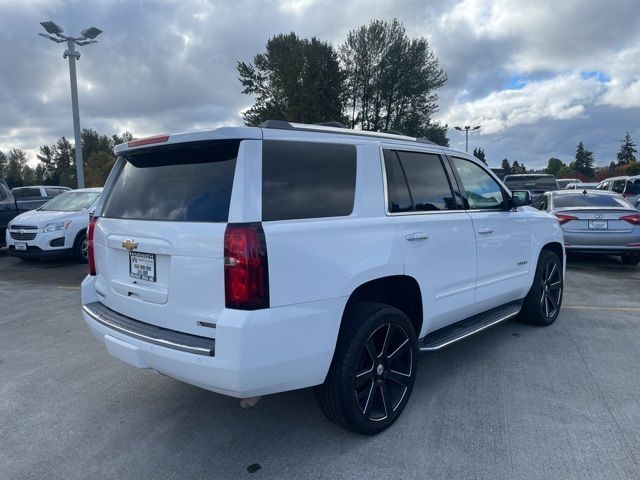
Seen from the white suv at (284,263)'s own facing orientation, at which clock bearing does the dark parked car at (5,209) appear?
The dark parked car is roughly at 9 o'clock from the white suv.

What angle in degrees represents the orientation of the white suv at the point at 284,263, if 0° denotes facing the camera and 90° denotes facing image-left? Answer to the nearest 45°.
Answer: approximately 225°

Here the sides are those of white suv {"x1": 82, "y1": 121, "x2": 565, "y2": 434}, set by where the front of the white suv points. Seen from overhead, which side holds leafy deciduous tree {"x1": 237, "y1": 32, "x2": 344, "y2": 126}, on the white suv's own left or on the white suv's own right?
on the white suv's own left

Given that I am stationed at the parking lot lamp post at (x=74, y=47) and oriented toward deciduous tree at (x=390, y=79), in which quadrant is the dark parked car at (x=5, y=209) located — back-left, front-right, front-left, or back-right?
back-right

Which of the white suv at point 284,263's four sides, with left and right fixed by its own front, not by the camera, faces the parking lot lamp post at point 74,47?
left

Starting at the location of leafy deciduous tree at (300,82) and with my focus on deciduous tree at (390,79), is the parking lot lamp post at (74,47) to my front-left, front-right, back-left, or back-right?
back-right

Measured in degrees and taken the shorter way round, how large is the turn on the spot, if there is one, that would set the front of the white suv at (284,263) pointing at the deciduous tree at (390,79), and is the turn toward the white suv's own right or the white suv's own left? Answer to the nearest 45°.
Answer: approximately 45° to the white suv's own left

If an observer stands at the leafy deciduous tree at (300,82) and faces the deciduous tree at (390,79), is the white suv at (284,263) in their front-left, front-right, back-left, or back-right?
back-right

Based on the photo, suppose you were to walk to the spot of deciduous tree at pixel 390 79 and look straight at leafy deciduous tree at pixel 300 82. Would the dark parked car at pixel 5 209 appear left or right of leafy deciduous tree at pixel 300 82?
left
